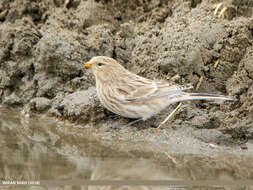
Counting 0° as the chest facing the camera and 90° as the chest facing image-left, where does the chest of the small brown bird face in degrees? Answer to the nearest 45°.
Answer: approximately 90°
